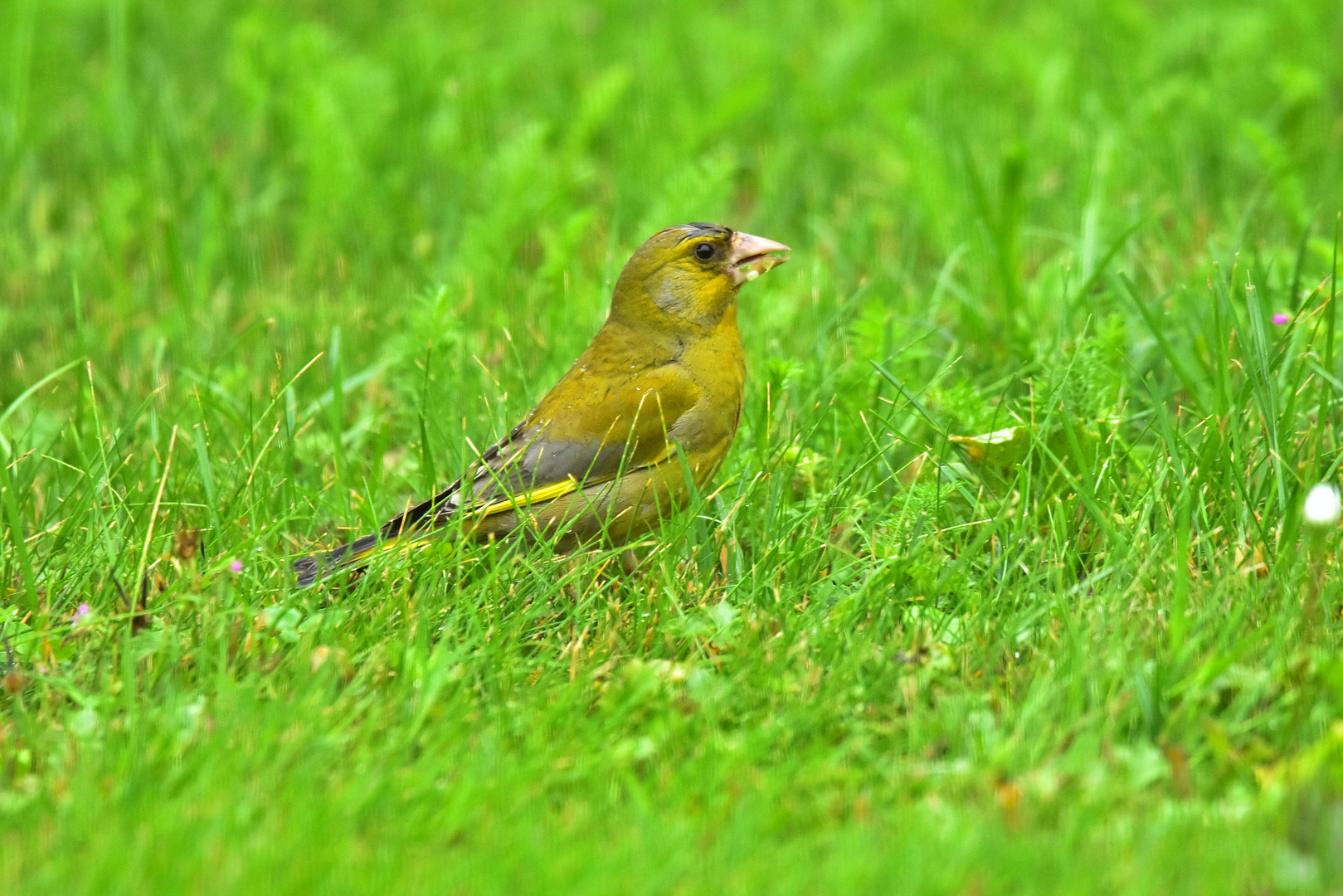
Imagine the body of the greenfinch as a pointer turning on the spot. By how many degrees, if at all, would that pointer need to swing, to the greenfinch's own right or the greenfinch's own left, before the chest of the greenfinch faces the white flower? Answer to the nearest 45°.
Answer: approximately 45° to the greenfinch's own right

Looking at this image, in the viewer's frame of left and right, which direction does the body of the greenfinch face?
facing to the right of the viewer
